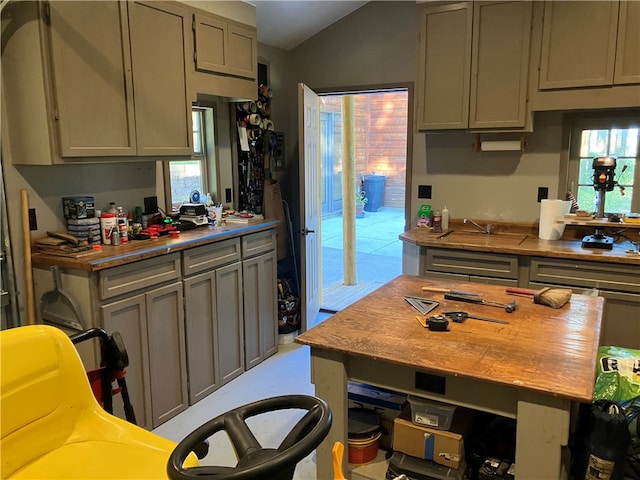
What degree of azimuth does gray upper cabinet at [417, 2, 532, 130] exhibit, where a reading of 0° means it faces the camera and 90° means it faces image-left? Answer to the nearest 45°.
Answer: approximately 0°

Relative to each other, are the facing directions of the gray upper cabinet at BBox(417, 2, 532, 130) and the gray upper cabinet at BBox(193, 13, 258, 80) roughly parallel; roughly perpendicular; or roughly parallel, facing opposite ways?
roughly perpendicular

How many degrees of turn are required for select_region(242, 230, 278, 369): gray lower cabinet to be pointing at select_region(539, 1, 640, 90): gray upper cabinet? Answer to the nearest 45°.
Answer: approximately 45° to its left

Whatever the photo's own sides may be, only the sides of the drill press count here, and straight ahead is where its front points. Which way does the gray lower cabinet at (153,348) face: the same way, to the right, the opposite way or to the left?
to the left

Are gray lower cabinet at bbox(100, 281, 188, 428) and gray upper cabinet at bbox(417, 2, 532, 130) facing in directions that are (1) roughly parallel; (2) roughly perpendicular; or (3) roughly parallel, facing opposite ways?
roughly perpendicular

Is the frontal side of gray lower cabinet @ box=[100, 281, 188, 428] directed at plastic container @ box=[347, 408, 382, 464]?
yes

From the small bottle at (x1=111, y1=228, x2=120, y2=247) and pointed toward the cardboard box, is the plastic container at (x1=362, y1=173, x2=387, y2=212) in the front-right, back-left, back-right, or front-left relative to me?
back-left
